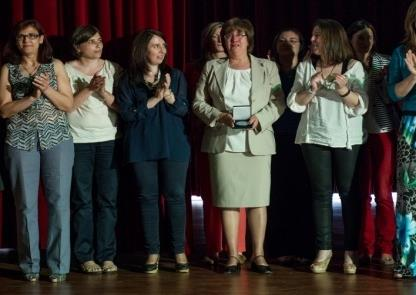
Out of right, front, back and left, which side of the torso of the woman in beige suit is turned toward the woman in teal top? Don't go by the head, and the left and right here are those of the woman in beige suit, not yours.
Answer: left

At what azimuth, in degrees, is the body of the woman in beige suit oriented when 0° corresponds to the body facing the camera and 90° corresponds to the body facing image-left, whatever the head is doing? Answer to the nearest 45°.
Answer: approximately 0°

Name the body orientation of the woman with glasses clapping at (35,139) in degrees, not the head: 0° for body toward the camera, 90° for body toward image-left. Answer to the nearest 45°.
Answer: approximately 0°

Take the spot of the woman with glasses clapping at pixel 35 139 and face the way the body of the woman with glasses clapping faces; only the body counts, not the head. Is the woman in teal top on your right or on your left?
on your left

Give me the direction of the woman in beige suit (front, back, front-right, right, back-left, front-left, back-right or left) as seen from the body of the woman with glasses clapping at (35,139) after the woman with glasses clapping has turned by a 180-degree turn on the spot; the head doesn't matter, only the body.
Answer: right
